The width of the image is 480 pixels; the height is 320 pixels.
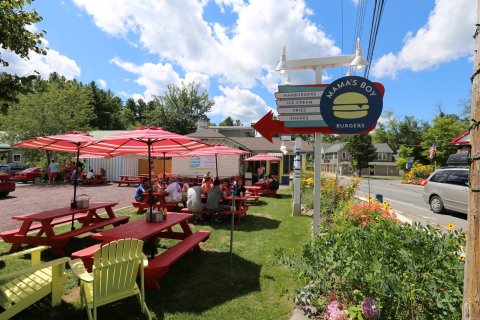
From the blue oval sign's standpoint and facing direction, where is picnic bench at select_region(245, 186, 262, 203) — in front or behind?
behind

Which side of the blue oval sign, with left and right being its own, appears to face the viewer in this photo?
front

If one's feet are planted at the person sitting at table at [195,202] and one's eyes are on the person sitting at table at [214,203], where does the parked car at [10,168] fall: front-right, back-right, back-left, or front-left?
back-left

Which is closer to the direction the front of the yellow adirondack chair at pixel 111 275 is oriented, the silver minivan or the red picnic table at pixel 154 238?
the red picnic table

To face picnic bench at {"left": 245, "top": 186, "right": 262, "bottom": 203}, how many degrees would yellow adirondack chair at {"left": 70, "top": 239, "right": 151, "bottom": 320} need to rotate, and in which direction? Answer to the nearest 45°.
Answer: approximately 90° to its right

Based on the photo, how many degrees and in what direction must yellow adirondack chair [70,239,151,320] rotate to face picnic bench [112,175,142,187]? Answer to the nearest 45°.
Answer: approximately 45° to its right

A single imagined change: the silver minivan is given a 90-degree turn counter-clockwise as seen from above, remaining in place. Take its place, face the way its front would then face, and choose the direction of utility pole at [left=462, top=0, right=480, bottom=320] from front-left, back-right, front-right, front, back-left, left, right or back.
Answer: back-right

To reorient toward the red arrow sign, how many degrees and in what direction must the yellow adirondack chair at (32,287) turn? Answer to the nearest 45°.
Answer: approximately 45° to its right

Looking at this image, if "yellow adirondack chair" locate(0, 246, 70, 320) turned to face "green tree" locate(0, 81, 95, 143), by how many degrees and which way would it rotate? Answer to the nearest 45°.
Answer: approximately 45° to its left

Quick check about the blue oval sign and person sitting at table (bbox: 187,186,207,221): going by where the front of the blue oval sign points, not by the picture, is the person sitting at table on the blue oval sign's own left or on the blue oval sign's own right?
on the blue oval sign's own right

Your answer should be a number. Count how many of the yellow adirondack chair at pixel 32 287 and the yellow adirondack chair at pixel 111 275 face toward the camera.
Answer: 0
